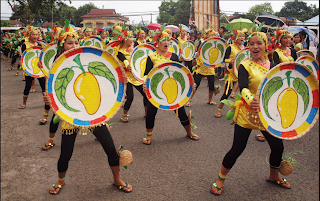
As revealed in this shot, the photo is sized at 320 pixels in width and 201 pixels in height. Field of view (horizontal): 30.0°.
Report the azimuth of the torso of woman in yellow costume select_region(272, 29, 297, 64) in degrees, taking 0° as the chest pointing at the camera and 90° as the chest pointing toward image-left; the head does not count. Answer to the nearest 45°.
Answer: approximately 315°

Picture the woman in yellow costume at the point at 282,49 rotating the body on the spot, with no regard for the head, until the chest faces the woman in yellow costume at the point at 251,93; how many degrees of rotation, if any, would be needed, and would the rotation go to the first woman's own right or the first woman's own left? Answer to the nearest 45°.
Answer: approximately 45° to the first woman's own right

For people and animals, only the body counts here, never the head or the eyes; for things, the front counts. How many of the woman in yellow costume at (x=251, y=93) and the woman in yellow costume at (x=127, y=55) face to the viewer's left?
0

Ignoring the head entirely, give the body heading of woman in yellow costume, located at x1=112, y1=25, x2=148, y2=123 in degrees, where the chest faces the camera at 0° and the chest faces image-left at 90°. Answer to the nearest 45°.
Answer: approximately 315°

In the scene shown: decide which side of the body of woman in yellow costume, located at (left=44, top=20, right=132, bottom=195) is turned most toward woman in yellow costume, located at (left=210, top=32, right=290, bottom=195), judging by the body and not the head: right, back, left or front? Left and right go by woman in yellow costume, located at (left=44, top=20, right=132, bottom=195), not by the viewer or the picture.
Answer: left

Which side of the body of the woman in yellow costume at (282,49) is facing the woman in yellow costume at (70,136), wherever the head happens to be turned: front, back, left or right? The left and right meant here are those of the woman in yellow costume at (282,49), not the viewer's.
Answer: right

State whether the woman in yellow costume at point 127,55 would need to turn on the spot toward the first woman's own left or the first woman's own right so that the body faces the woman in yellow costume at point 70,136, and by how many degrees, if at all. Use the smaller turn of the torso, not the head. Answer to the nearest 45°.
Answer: approximately 45° to the first woman's own right
